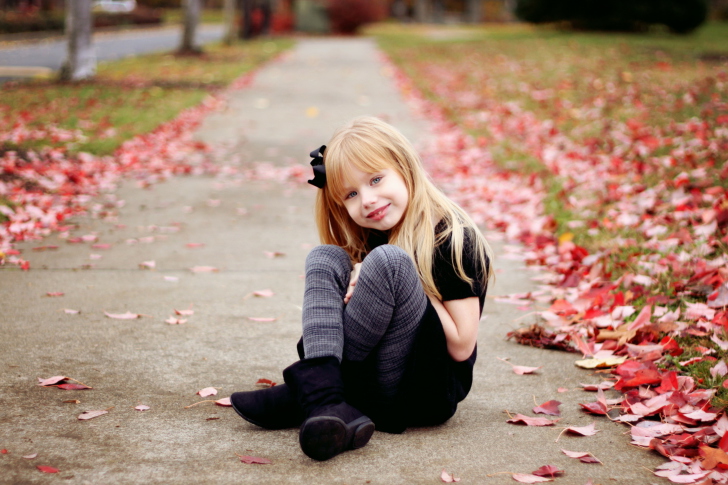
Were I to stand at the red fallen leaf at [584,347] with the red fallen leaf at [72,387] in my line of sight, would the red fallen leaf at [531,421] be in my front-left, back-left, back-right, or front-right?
front-left

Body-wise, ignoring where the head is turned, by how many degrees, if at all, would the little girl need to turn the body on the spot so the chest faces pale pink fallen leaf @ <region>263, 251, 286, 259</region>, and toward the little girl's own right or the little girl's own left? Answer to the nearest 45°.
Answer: approximately 135° to the little girl's own right

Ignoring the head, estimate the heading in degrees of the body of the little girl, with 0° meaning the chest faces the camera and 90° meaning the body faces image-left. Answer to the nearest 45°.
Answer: approximately 45°

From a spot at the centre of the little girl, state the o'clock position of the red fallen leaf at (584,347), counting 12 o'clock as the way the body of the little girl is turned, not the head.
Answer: The red fallen leaf is roughly at 6 o'clock from the little girl.

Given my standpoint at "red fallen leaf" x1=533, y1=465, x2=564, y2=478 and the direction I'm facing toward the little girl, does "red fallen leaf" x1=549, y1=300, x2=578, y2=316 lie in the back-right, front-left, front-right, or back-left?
front-right

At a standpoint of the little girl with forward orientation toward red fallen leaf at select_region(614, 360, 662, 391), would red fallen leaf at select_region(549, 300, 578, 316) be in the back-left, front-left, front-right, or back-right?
front-left

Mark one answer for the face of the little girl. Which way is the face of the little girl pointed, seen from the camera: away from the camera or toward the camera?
toward the camera

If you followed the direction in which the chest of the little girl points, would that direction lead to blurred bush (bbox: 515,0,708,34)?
no

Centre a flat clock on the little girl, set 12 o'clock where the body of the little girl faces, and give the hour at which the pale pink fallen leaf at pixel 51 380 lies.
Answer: The pale pink fallen leaf is roughly at 2 o'clock from the little girl.

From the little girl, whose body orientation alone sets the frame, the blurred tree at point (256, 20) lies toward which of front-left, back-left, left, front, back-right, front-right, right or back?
back-right

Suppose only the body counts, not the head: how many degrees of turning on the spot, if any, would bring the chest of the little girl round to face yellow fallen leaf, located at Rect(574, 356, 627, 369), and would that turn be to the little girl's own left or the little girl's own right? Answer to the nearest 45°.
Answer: approximately 180°
